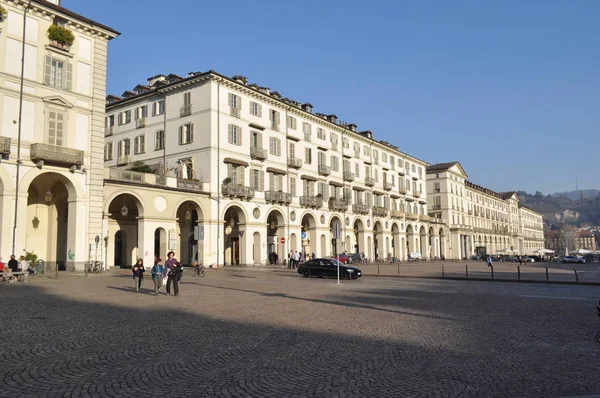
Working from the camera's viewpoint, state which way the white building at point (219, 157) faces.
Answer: facing the viewer and to the right of the viewer

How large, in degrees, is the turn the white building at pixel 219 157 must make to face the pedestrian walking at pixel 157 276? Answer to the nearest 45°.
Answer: approximately 45° to its right

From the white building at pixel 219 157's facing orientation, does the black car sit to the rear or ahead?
ahead

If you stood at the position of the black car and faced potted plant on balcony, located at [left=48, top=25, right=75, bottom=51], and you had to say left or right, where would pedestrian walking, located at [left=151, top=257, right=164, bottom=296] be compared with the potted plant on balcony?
left

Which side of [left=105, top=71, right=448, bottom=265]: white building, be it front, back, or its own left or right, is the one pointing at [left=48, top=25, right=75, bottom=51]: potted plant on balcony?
right
